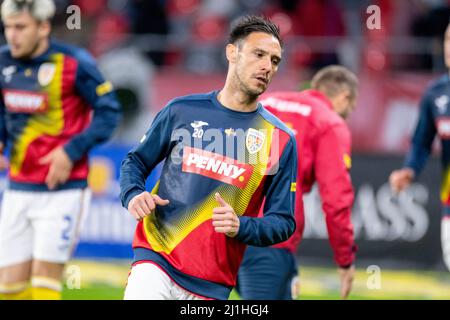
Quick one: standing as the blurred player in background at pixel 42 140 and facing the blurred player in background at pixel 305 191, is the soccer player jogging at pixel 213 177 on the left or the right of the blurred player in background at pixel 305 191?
right

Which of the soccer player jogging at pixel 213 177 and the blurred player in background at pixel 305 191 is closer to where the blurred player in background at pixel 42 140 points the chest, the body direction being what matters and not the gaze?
the soccer player jogging

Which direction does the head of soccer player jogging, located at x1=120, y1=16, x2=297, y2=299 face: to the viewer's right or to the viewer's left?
to the viewer's right

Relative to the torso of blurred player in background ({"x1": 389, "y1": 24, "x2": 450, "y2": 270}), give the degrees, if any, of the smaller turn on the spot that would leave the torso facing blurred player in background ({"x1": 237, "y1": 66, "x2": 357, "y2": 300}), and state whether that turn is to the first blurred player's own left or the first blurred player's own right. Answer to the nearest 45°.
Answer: approximately 45° to the first blurred player's own right

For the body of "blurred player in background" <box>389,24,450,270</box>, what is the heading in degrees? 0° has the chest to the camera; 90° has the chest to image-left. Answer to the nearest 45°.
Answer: approximately 0°

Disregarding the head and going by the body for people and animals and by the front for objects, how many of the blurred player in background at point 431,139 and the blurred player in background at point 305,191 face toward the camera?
1

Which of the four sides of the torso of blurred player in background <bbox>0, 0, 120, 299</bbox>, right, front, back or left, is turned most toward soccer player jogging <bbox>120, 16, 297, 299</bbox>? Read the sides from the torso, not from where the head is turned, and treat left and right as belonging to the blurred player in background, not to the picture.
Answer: left

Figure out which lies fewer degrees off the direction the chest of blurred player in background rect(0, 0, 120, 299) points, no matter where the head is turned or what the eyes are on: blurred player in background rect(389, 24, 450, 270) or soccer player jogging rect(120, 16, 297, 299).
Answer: the soccer player jogging

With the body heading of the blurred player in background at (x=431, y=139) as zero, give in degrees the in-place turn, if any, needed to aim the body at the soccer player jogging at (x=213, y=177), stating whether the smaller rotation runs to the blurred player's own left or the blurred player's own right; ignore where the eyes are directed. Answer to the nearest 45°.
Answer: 0° — they already face them

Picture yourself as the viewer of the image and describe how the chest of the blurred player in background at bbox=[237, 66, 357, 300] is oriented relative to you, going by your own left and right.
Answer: facing away from the viewer and to the right of the viewer

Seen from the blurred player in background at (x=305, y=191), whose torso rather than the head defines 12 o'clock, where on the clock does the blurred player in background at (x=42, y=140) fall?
the blurred player in background at (x=42, y=140) is roughly at 8 o'clock from the blurred player in background at (x=305, y=191).
